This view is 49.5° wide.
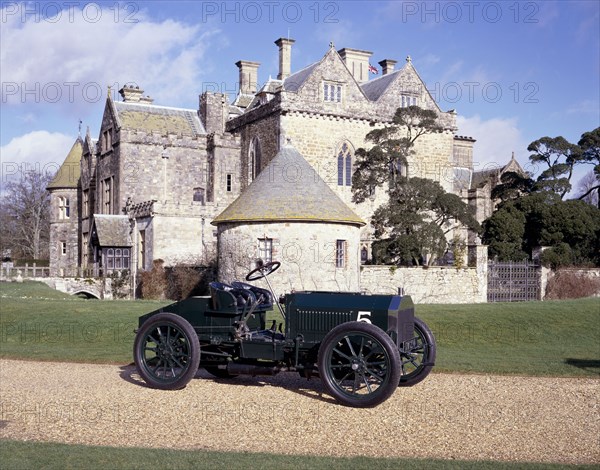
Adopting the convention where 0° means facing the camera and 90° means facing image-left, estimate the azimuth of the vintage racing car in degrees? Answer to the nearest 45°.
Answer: approximately 315°

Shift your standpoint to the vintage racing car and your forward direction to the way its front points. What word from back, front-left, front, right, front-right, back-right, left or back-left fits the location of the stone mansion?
back-left

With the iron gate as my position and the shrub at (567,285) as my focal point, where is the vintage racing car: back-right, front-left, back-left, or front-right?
back-right

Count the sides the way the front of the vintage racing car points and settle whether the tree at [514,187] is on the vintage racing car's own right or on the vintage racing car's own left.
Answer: on the vintage racing car's own left

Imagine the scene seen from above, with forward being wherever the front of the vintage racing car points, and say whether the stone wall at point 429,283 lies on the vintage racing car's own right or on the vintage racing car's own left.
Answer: on the vintage racing car's own left
